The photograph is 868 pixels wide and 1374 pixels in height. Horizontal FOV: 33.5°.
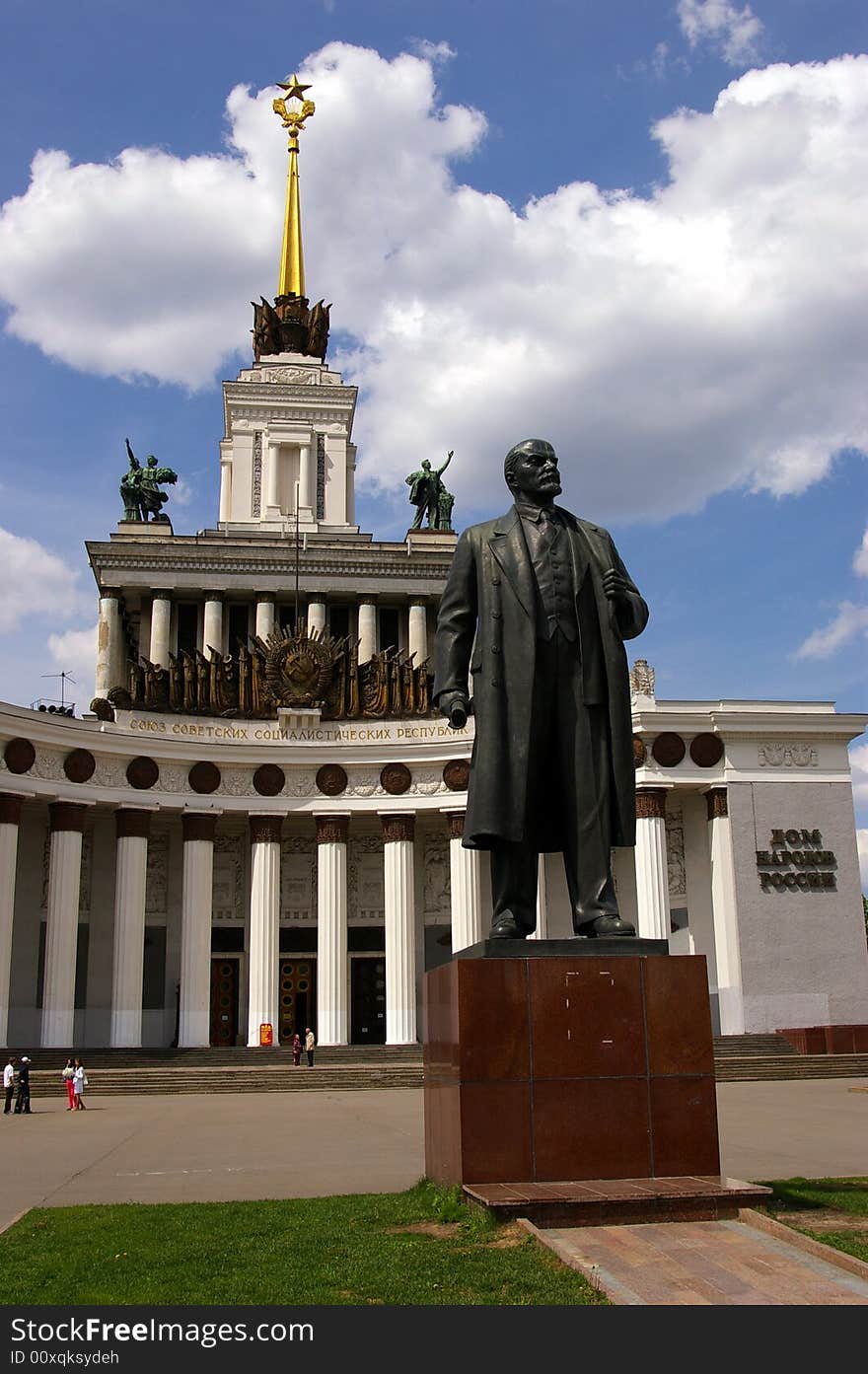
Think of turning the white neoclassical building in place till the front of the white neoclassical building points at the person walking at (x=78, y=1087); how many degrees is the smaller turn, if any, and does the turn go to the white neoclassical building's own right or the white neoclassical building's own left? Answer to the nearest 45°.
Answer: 0° — it already faces them

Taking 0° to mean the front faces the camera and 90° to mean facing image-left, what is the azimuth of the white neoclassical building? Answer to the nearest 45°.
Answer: approximately 0°

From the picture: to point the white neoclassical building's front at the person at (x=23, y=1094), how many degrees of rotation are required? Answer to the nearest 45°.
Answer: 0° — it already faces them

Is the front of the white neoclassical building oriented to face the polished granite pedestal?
yes
